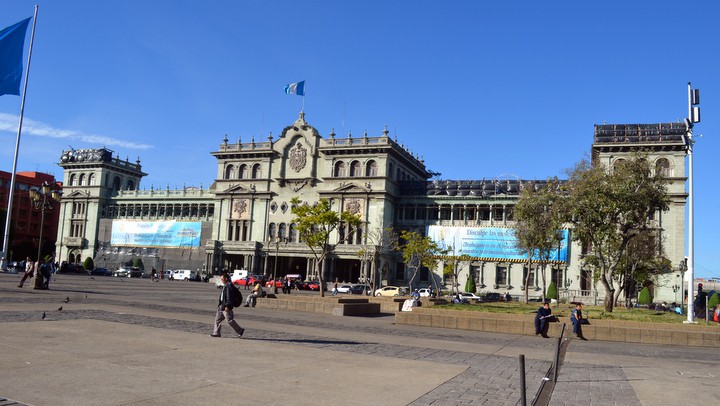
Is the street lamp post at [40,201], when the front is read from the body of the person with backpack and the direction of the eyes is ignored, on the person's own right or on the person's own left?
on the person's own right

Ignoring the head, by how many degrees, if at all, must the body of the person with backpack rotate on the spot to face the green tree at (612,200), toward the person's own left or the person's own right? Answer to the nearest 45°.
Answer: approximately 135° to the person's own right

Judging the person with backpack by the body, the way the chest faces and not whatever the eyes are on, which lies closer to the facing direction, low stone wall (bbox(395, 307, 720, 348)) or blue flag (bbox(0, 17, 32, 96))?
the blue flag

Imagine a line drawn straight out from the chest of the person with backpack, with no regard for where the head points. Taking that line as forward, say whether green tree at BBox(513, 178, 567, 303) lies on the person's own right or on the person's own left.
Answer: on the person's own right

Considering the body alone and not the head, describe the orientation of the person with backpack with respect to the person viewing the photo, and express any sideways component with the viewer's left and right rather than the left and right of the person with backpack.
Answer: facing to the left of the viewer

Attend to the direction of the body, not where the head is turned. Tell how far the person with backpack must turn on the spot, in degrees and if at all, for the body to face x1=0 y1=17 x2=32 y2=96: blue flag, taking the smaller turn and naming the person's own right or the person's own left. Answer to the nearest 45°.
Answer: approximately 45° to the person's own right
